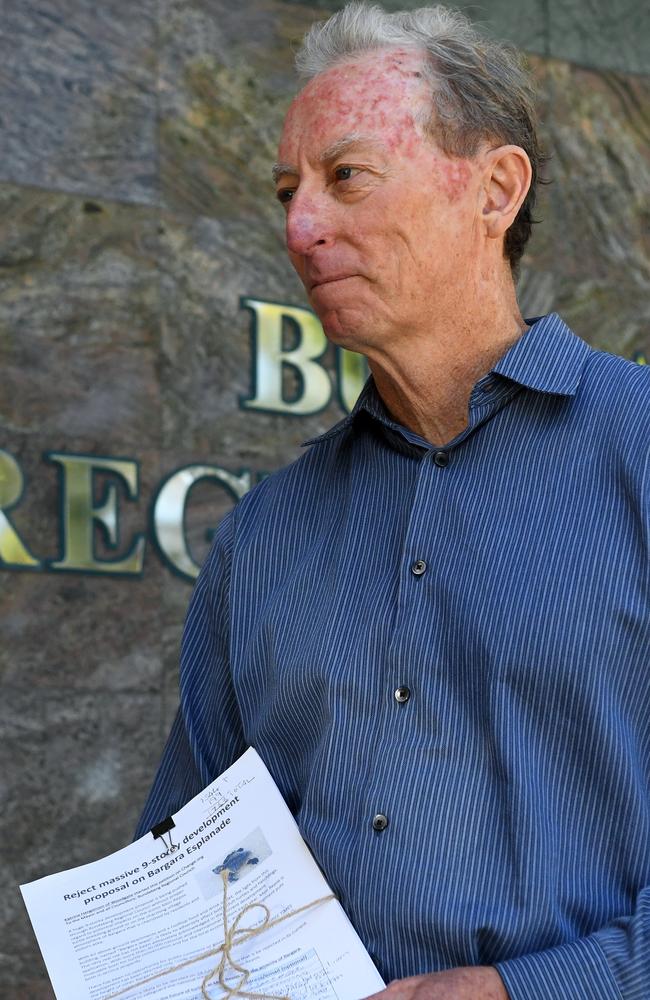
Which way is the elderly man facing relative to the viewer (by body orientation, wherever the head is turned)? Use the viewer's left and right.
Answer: facing the viewer and to the left of the viewer
